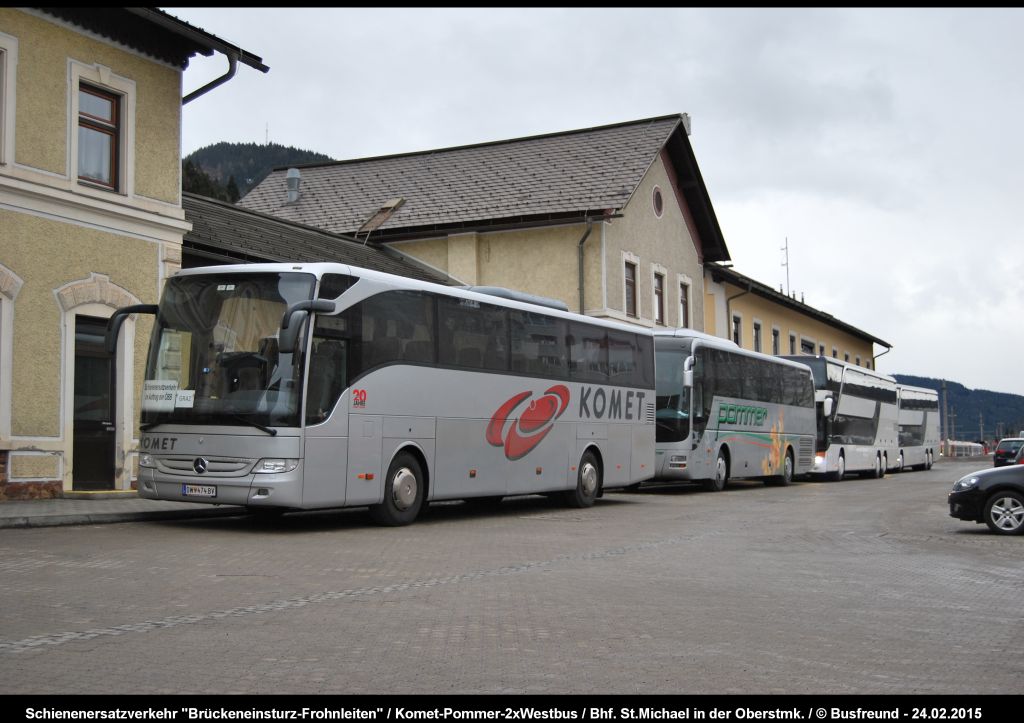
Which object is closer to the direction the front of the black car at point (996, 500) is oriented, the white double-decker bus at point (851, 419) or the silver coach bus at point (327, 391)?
the silver coach bus

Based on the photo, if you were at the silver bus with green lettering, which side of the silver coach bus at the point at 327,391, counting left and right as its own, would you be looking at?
back

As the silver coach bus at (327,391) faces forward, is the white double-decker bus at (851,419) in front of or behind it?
behind

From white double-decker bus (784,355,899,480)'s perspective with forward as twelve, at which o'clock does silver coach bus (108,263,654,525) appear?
The silver coach bus is roughly at 11 o'clock from the white double-decker bus.

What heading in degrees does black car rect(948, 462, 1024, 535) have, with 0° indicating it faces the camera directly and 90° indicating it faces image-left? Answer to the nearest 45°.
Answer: approximately 90°
